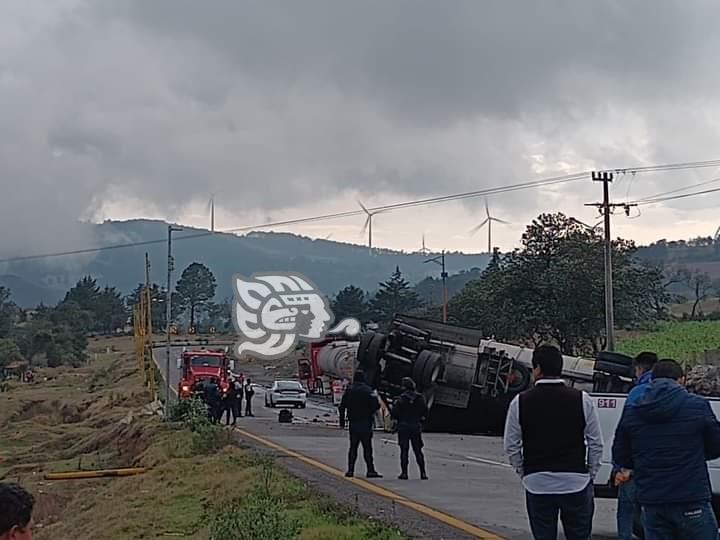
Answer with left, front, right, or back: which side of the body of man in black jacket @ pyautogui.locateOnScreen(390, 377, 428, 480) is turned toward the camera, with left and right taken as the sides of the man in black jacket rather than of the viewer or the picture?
back

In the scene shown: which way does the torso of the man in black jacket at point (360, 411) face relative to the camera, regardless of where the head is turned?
away from the camera

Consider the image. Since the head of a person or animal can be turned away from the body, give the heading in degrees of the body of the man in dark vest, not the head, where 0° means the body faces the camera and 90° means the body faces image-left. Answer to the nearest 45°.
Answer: approximately 180°

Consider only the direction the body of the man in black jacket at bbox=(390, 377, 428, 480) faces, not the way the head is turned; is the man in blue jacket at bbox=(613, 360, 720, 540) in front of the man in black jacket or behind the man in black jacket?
behind

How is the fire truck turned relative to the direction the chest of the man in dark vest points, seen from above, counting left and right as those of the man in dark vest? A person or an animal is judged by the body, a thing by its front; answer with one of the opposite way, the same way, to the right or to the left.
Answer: the opposite way

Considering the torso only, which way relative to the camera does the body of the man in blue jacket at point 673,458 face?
away from the camera

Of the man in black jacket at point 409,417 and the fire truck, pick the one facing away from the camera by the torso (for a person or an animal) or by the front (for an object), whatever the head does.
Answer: the man in black jacket
